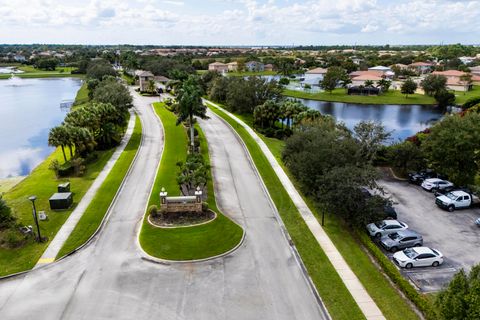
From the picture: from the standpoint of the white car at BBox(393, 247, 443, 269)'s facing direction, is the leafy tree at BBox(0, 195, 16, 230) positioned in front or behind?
in front

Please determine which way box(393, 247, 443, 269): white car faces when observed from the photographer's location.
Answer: facing the viewer and to the left of the viewer

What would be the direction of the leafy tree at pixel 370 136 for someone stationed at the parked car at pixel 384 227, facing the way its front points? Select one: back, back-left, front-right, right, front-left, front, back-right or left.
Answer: back-right

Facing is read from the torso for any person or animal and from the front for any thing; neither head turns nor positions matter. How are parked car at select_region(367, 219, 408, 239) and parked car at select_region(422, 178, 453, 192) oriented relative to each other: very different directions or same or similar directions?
very different directions

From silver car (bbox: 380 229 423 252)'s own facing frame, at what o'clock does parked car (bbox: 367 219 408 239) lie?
The parked car is roughly at 3 o'clock from the silver car.

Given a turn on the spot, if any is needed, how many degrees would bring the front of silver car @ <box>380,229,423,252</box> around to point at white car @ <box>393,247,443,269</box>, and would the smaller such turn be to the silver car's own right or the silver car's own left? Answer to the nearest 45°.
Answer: approximately 90° to the silver car's own left
